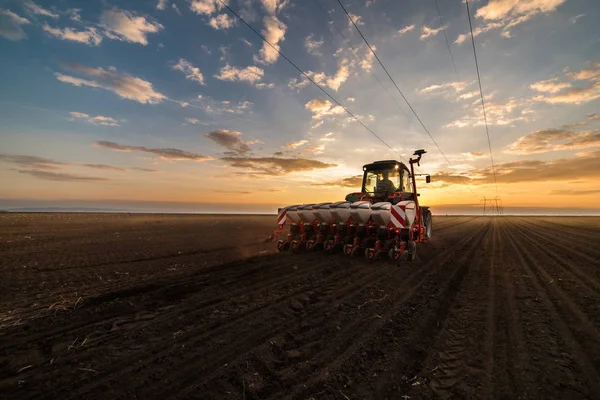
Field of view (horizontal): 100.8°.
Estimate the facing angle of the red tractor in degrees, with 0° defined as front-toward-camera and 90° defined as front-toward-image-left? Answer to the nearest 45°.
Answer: approximately 225°

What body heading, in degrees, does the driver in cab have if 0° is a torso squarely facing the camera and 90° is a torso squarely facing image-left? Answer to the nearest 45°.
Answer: approximately 180°
